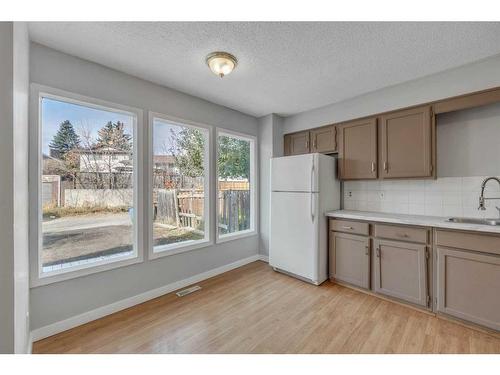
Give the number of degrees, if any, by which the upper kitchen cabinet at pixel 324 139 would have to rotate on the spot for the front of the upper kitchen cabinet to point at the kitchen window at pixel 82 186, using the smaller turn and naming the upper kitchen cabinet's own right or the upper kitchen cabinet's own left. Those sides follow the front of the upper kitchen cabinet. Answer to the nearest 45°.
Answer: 0° — it already faces it

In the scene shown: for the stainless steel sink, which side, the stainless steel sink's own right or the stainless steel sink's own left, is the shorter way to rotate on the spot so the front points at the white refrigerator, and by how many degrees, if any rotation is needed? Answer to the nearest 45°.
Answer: approximately 90° to the stainless steel sink's own right

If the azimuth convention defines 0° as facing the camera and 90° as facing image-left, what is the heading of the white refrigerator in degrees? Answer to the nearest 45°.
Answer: approximately 45°

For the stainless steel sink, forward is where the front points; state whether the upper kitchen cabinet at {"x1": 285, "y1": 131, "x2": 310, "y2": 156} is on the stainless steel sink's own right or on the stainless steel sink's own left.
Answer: on the stainless steel sink's own right

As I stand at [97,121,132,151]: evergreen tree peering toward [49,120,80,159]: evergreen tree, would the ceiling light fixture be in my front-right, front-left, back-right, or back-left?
back-left

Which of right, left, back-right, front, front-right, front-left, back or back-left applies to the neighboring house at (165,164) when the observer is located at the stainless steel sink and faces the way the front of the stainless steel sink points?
front-right

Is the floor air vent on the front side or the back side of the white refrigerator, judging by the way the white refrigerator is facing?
on the front side

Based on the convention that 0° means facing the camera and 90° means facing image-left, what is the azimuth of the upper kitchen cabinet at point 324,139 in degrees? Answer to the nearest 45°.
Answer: approximately 45°
